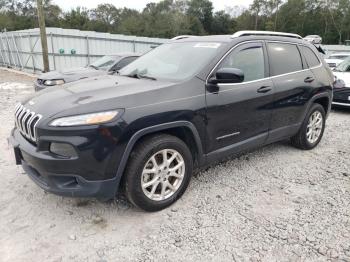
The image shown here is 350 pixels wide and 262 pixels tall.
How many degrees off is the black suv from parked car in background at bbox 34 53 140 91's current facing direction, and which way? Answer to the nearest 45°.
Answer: approximately 45° to its left

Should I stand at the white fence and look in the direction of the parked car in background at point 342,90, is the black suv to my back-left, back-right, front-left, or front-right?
front-right

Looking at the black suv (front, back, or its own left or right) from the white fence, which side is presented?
right

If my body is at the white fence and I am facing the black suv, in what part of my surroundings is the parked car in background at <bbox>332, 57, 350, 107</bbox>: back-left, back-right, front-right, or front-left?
front-left

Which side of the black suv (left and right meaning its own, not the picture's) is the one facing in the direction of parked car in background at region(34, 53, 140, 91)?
right

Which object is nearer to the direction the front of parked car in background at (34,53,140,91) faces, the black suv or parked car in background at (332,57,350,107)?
the black suv

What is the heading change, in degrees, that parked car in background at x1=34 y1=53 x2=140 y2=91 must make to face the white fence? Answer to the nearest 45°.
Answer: approximately 135° to its right

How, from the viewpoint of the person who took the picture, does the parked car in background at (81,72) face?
facing the viewer and to the left of the viewer

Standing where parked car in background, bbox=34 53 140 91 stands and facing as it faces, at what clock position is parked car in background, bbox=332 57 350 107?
parked car in background, bbox=332 57 350 107 is roughly at 8 o'clock from parked car in background, bbox=34 53 140 91.

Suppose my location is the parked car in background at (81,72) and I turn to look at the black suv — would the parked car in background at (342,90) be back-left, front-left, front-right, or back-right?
front-left

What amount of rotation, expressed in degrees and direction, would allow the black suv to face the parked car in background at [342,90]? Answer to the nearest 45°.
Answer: approximately 180°

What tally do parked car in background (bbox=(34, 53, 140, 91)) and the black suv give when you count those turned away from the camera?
0
